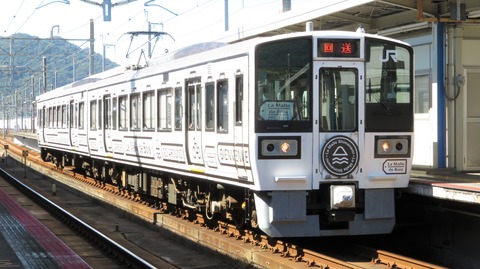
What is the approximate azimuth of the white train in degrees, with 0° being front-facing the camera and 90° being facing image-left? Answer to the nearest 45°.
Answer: approximately 315°
